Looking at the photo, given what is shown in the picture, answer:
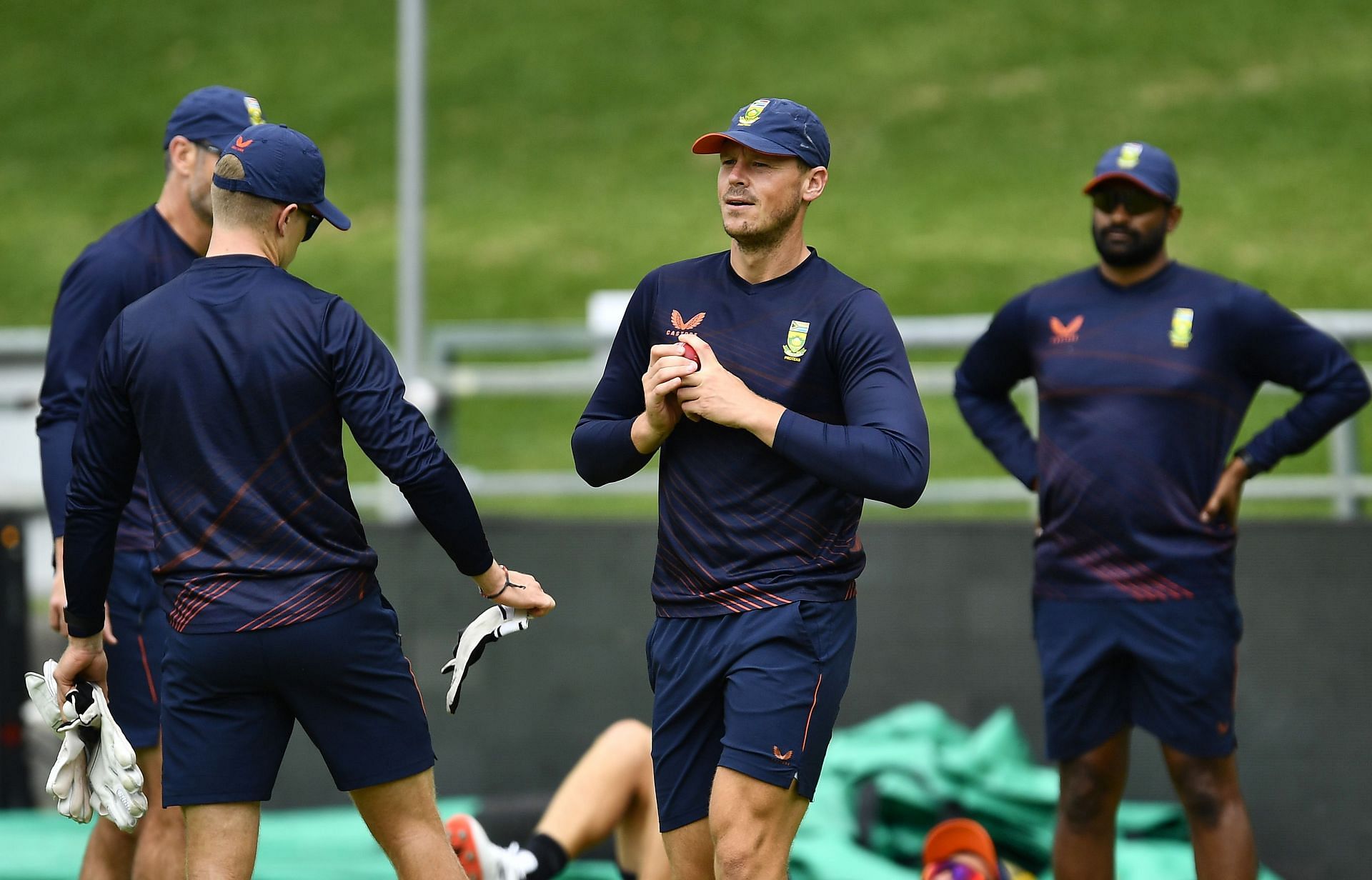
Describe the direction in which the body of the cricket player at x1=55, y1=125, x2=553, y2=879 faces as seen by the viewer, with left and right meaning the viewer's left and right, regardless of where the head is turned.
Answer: facing away from the viewer

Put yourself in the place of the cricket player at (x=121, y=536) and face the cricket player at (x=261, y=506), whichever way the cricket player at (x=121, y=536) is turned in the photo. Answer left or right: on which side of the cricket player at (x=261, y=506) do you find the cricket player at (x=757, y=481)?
left

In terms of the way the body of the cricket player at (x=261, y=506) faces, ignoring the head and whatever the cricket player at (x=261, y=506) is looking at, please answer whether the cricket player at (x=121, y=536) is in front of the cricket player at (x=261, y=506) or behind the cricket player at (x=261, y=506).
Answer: in front

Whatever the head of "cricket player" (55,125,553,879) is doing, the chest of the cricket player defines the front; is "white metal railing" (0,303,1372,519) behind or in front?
in front

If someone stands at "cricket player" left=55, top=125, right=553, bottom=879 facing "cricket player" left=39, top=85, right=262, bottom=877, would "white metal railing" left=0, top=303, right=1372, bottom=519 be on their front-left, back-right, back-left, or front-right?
front-right

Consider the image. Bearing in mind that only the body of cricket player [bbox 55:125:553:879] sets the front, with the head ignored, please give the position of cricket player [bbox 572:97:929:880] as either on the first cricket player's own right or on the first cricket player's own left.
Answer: on the first cricket player's own right

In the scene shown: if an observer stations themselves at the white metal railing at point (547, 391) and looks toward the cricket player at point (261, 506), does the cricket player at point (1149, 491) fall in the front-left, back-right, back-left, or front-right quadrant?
front-left

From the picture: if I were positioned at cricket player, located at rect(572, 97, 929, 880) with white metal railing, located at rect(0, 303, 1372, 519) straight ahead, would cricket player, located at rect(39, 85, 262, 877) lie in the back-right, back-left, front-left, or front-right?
front-left

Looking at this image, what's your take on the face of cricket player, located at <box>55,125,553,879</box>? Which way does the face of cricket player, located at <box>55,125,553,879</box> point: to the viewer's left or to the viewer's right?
to the viewer's right

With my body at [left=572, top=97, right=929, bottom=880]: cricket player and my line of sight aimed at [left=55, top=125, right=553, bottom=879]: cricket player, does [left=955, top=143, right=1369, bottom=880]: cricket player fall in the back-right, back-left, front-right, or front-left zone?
back-right

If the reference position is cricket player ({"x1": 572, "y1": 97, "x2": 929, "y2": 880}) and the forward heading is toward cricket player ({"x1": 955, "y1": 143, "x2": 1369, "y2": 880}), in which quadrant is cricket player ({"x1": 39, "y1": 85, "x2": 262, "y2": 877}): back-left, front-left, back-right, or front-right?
back-left

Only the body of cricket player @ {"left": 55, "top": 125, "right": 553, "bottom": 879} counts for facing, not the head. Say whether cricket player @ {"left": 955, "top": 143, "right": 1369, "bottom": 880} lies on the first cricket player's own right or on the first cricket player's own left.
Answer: on the first cricket player's own right

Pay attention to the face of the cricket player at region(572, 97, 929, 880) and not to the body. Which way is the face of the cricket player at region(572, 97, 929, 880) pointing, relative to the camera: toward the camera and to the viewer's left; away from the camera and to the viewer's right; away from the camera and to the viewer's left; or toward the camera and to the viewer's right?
toward the camera and to the viewer's left

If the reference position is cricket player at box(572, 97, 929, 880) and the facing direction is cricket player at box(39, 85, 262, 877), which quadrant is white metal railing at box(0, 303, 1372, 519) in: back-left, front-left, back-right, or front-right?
front-right

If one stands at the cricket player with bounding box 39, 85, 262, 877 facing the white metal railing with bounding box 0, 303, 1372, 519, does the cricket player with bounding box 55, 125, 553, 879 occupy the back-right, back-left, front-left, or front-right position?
back-right
